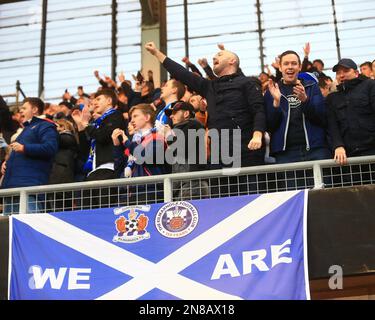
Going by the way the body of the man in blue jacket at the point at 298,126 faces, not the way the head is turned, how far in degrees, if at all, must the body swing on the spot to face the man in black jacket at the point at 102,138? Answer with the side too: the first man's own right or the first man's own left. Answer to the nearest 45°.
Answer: approximately 90° to the first man's own right

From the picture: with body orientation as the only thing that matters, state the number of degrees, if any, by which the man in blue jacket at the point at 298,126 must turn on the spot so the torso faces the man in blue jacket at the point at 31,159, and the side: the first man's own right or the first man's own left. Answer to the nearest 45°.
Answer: approximately 90° to the first man's own right

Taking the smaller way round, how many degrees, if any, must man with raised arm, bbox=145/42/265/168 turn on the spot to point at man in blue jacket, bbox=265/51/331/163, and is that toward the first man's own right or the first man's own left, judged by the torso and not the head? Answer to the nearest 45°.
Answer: approximately 135° to the first man's own left

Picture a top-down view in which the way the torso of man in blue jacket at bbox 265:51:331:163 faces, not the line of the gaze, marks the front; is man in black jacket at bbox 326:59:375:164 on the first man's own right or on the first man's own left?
on the first man's own left

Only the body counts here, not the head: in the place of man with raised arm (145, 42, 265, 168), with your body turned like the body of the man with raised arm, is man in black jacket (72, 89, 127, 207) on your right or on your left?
on your right

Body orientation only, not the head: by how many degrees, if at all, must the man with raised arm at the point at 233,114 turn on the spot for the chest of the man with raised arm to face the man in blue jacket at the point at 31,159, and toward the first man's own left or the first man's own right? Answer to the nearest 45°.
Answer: approximately 45° to the first man's own right

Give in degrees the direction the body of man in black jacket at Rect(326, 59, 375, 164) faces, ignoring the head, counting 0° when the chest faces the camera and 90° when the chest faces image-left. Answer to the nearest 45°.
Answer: approximately 45°

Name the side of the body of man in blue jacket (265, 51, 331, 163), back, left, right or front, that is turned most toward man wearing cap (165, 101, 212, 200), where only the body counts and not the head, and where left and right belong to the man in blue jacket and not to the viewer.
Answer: right

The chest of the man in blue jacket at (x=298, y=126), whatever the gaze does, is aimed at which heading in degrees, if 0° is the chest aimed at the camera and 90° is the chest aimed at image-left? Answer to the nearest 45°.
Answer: approximately 0°

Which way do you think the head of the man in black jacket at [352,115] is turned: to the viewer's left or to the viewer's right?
to the viewer's left

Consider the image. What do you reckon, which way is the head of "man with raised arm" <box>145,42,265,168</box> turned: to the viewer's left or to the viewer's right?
to the viewer's left
